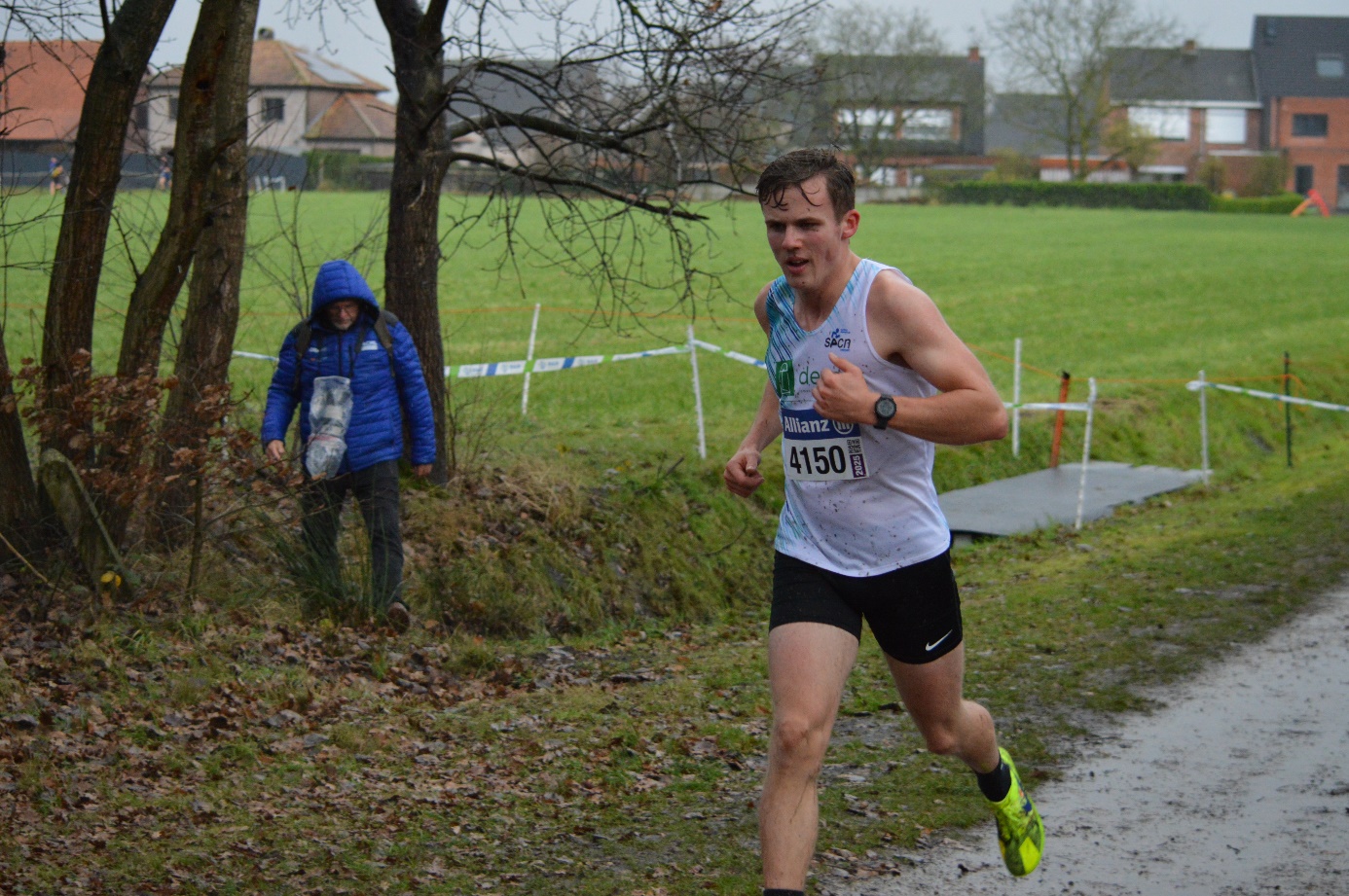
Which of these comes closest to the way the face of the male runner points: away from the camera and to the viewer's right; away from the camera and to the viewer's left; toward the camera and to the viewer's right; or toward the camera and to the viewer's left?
toward the camera and to the viewer's left

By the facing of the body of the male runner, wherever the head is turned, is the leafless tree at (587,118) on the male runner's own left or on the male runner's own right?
on the male runner's own right

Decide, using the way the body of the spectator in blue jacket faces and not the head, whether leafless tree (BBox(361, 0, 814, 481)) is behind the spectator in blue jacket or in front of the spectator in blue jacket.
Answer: behind

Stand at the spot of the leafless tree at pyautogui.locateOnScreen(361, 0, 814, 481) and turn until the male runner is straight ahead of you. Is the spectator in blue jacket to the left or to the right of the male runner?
right

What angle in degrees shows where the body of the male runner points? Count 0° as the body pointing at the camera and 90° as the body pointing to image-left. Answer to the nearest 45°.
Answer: approximately 45°

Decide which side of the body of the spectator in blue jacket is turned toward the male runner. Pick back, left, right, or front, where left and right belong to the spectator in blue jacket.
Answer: front

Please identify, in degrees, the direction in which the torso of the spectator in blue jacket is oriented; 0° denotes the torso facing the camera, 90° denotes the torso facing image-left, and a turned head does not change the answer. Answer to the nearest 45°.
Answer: approximately 0°

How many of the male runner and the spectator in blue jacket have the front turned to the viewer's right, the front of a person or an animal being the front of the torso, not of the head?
0
